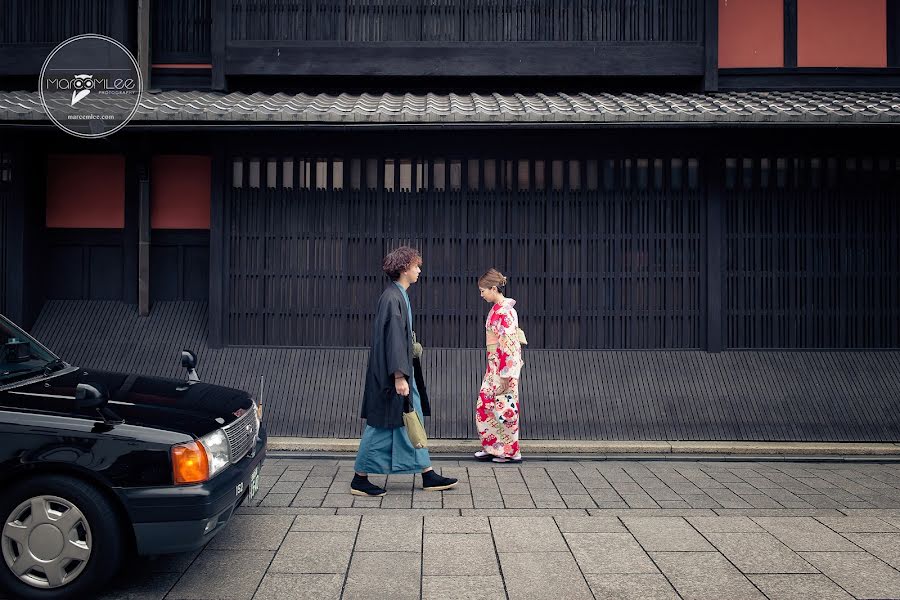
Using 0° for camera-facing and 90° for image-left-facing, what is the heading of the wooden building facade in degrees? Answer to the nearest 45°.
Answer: approximately 0°

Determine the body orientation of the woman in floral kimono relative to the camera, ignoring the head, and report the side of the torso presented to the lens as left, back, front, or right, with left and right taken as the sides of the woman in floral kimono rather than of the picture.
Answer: left

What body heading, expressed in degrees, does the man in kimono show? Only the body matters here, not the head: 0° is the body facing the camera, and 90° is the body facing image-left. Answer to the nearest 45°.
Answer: approximately 270°

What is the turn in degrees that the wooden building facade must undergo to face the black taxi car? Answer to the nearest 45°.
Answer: approximately 45° to its right

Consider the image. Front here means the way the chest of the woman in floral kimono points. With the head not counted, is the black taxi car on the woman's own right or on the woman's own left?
on the woman's own left

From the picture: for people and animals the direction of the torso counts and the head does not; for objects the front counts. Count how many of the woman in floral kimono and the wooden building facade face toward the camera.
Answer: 1

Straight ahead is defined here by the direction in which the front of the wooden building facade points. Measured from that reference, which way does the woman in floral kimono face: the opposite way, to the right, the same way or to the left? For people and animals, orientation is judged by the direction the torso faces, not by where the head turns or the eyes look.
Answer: to the right

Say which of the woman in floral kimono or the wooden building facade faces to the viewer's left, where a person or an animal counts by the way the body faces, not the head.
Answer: the woman in floral kimono

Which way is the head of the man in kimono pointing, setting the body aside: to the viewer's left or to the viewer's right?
to the viewer's right

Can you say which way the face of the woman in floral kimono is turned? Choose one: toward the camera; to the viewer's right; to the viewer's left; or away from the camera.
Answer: to the viewer's left

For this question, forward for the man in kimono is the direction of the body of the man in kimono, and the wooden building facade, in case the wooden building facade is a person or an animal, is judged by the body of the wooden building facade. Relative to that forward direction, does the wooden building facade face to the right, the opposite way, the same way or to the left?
to the right

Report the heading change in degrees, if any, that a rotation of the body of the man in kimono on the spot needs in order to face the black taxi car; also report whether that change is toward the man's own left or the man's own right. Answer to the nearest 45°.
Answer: approximately 135° to the man's own right
